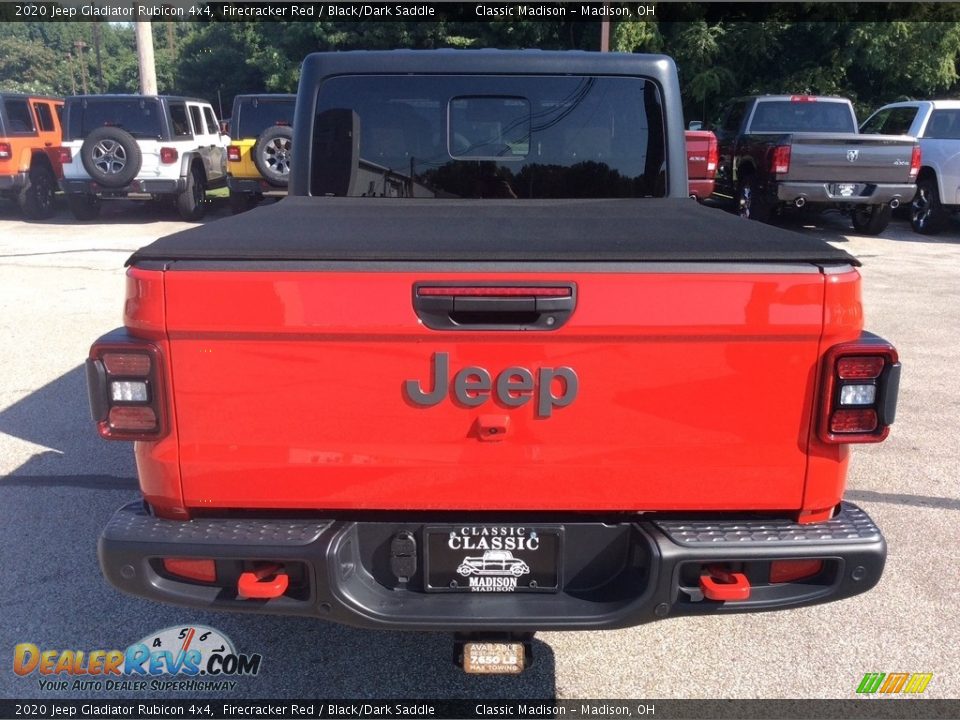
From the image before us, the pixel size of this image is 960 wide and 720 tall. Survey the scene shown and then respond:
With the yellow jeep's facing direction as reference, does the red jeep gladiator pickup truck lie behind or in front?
behind

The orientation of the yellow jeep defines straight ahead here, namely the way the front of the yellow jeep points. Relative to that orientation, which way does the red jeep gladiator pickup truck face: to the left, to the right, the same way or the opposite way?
the same way

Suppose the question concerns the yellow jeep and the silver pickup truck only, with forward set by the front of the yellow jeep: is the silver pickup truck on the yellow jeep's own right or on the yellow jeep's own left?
on the yellow jeep's own right

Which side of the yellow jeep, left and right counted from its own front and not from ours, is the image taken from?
back

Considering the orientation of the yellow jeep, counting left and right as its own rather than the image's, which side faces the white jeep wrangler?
left

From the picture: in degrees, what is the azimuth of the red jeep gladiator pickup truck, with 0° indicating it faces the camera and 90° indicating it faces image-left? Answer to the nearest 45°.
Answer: approximately 180°

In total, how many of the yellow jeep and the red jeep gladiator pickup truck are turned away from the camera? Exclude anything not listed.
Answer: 2

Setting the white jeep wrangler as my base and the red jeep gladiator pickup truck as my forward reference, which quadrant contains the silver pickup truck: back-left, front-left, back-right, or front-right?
front-left

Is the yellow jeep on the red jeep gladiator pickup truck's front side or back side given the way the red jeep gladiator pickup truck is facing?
on the front side

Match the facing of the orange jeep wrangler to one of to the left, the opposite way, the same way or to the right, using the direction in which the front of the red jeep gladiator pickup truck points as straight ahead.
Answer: the same way

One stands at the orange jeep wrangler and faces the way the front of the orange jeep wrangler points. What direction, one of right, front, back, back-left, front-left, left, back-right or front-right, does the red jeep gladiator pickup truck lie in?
back-right

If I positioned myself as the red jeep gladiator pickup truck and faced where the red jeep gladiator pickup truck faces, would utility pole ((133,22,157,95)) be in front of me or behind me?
in front

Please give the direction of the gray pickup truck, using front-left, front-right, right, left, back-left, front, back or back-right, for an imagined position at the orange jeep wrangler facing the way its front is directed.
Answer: right

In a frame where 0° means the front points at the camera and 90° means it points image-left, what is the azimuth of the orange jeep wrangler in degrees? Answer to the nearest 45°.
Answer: approximately 225°

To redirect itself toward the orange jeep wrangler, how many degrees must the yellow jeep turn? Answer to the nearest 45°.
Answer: approximately 45° to its left

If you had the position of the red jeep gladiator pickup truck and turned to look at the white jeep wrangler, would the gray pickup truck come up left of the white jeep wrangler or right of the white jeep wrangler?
right

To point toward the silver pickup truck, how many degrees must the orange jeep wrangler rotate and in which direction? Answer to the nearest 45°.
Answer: approximately 90° to its right

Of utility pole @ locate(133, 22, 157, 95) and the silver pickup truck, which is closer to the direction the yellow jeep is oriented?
the utility pole
